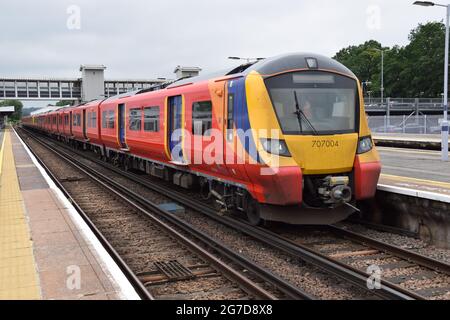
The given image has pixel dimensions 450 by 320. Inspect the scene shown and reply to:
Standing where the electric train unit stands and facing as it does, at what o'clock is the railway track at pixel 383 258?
The railway track is roughly at 12 o'clock from the electric train unit.

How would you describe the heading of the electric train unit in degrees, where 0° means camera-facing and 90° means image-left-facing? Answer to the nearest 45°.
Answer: approximately 315°

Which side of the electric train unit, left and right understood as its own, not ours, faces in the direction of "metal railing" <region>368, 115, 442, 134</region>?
left

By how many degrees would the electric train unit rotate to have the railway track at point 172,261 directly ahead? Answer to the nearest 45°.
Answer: approximately 90° to its right
